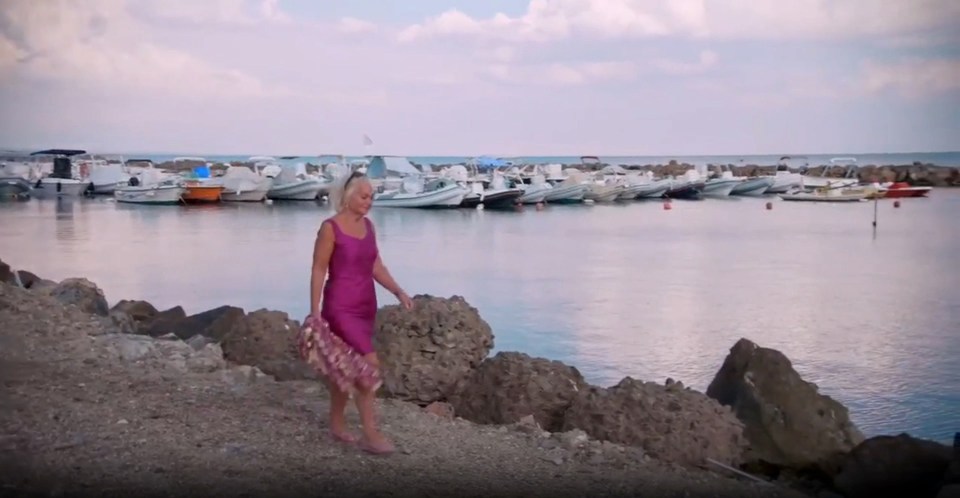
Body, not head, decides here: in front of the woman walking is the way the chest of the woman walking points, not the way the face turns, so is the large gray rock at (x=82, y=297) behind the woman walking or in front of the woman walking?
behind

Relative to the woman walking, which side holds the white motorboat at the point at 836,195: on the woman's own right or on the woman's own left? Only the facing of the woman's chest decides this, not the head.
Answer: on the woman's own left

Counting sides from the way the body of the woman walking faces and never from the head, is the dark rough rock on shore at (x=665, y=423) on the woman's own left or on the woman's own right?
on the woman's own left

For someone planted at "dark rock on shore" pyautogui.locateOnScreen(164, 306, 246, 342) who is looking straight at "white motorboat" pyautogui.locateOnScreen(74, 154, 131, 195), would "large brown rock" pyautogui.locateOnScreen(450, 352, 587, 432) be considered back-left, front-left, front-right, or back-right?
back-right

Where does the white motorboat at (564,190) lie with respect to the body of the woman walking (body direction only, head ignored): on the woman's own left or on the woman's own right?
on the woman's own left

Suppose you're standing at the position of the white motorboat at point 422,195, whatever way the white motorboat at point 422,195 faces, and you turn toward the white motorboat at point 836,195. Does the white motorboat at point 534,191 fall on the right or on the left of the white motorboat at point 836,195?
left

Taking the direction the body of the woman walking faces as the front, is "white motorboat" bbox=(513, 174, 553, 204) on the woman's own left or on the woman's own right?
on the woman's own left

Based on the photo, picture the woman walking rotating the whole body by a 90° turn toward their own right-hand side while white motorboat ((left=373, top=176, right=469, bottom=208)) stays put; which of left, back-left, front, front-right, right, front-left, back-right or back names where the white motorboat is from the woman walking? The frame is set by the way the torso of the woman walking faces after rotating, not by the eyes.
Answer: back-right

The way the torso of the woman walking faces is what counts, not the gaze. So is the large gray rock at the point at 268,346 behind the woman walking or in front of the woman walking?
behind

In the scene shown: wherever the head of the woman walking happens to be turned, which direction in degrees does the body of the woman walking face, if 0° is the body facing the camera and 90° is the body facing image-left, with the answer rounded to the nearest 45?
approximately 315°

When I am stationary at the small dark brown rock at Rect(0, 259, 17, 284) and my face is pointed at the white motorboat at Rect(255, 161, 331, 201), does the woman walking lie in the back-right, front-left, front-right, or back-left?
back-right

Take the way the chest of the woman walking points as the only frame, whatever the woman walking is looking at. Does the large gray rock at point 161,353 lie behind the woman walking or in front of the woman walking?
behind
